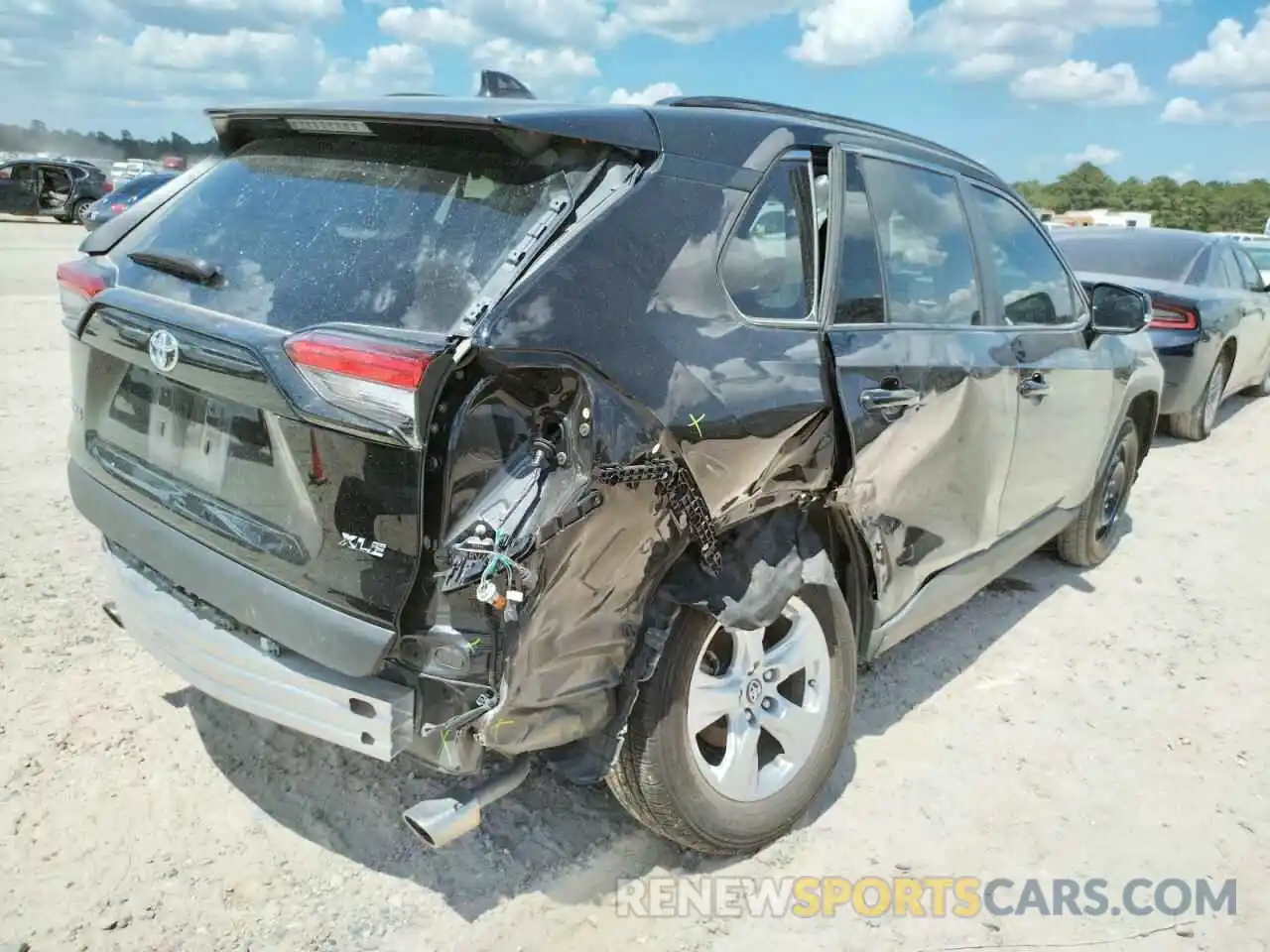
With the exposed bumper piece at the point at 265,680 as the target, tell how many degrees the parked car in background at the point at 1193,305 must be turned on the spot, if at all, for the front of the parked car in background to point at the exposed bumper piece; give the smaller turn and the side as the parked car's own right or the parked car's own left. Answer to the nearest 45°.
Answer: approximately 135° to the parked car's own right

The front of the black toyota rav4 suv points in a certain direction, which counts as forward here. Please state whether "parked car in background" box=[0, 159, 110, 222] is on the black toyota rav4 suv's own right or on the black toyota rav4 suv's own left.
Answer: on the black toyota rav4 suv's own left

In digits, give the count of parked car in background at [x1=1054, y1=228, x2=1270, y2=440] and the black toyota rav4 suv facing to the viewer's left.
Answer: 0

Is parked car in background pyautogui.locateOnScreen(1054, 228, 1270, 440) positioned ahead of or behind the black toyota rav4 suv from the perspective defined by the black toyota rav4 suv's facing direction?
ahead

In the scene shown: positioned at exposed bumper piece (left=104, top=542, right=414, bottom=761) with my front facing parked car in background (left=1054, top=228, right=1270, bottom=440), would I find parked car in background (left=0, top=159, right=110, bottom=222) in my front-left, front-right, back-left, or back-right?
front-left

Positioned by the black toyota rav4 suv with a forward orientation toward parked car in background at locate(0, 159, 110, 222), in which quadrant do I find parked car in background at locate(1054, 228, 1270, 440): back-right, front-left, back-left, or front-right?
front-right

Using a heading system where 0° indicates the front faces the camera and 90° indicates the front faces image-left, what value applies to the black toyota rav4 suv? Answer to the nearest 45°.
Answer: approximately 225°

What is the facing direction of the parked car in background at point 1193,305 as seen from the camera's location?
facing away from the viewer and to the right of the viewer

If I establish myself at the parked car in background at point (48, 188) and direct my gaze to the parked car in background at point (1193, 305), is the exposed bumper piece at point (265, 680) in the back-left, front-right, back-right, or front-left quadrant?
front-right

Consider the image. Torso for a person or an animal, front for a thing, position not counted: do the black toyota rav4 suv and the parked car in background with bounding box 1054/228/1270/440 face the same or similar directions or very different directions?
same or similar directions
